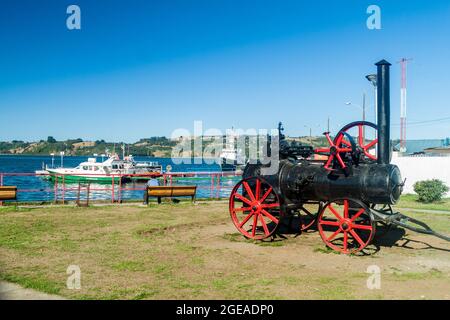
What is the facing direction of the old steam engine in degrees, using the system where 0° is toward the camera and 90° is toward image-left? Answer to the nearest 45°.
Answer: approximately 315°

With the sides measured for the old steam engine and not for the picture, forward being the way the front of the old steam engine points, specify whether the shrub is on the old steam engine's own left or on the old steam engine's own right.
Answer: on the old steam engine's own left
